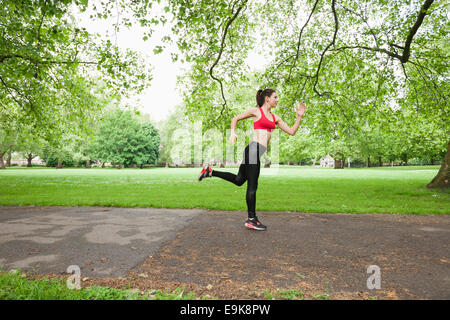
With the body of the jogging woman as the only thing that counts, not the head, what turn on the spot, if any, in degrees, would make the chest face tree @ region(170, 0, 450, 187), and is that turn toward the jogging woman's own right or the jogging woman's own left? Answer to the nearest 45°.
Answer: approximately 45° to the jogging woman's own left

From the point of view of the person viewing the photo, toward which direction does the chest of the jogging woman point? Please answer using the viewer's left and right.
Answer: facing to the right of the viewer

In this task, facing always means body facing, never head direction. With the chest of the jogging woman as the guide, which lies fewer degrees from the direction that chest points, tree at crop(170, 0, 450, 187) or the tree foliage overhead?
the tree

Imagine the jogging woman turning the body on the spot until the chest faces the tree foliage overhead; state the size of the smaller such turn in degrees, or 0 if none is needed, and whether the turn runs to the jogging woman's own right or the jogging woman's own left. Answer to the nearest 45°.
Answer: approximately 135° to the jogging woman's own left

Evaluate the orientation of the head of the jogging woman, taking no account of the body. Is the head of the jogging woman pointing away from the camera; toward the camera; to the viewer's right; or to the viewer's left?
to the viewer's right
